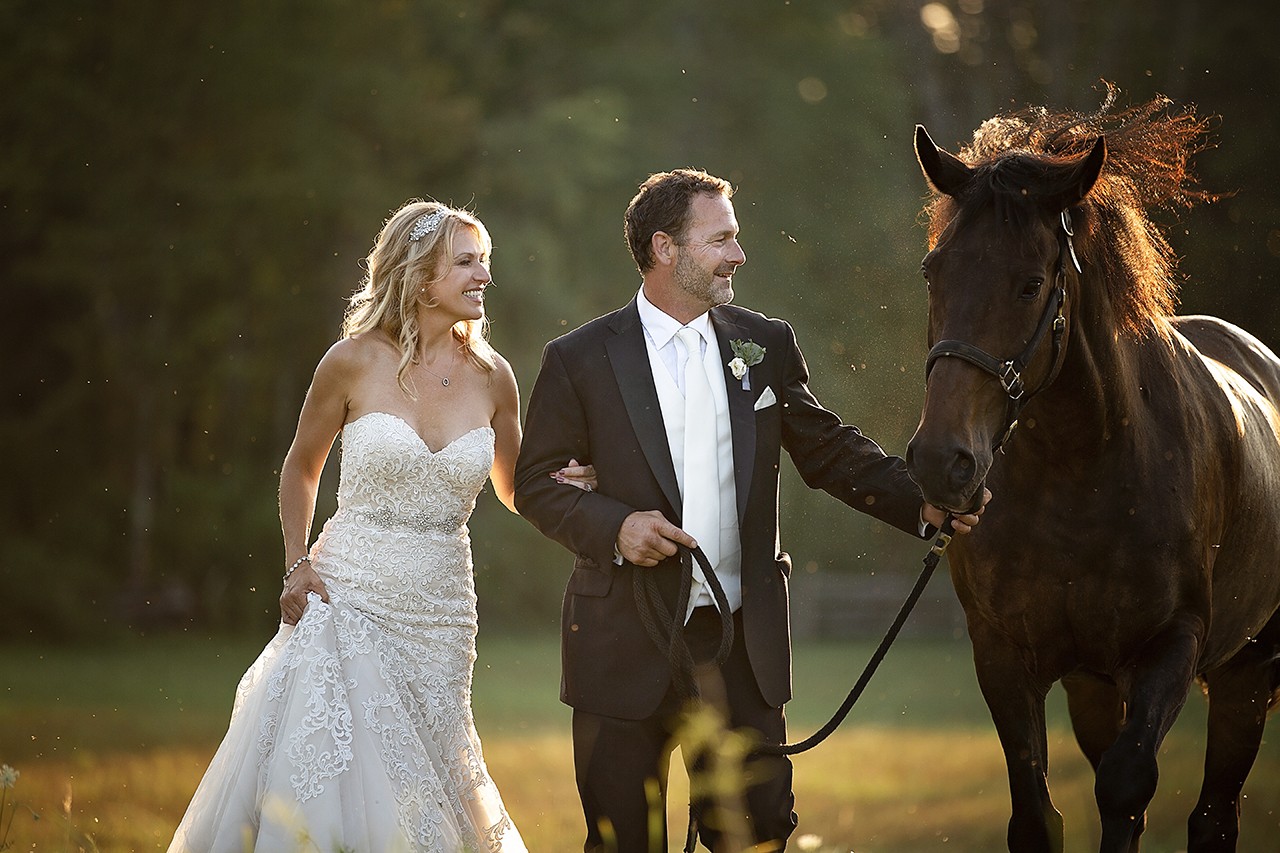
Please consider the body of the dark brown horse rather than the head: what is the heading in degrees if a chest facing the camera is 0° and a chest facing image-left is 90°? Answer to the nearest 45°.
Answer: approximately 45°

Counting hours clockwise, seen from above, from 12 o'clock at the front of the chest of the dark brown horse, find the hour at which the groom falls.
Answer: The groom is roughly at 1 o'clock from the dark brown horse.

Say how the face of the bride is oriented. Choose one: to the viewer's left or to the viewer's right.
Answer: to the viewer's right

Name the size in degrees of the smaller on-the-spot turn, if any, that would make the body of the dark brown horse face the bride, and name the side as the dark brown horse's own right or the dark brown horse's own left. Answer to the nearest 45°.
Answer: approximately 45° to the dark brown horse's own right

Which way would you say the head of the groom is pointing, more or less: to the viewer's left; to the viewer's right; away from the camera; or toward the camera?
to the viewer's right
